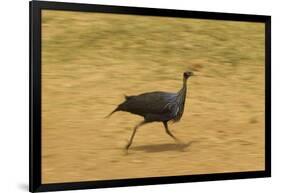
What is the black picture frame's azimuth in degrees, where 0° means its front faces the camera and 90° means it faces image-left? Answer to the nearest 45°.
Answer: approximately 315°
